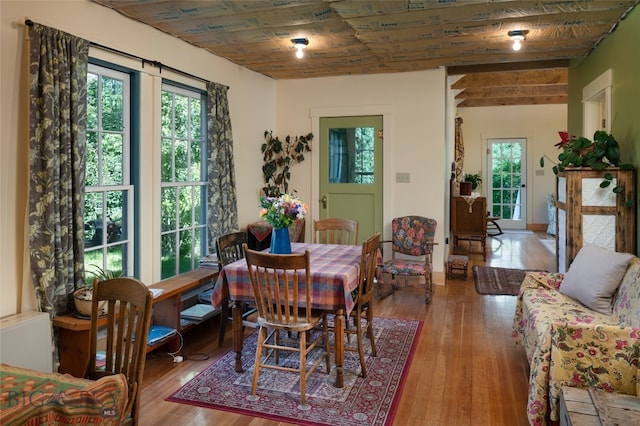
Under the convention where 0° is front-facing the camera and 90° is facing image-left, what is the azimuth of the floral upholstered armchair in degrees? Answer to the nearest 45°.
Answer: approximately 45°

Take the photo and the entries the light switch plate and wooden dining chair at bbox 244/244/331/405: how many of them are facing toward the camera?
1

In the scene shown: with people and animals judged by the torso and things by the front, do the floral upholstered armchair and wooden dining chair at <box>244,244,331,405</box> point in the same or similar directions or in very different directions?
very different directions

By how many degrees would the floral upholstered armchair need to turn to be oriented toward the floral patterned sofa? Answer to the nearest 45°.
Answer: approximately 45° to its left

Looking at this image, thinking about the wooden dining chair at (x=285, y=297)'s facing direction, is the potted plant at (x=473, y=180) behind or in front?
in front

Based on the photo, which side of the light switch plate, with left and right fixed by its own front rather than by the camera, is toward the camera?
front

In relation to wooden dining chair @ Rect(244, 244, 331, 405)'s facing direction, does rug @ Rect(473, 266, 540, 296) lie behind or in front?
in front

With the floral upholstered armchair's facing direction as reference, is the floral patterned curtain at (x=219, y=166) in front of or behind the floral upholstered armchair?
in front

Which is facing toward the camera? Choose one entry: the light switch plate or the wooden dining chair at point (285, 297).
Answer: the light switch plate

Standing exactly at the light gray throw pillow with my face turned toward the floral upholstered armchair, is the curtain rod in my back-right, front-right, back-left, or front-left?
front-left

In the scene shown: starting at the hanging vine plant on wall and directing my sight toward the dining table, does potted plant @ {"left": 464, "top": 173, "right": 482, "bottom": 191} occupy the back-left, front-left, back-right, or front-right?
back-left

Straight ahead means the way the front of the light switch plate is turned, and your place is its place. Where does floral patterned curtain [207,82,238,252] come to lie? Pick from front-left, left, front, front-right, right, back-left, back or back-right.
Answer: front-right

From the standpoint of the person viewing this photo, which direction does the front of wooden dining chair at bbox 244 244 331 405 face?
facing away from the viewer and to the right of the viewer

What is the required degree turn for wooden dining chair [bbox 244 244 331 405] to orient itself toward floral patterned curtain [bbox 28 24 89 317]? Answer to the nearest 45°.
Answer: approximately 135° to its left
